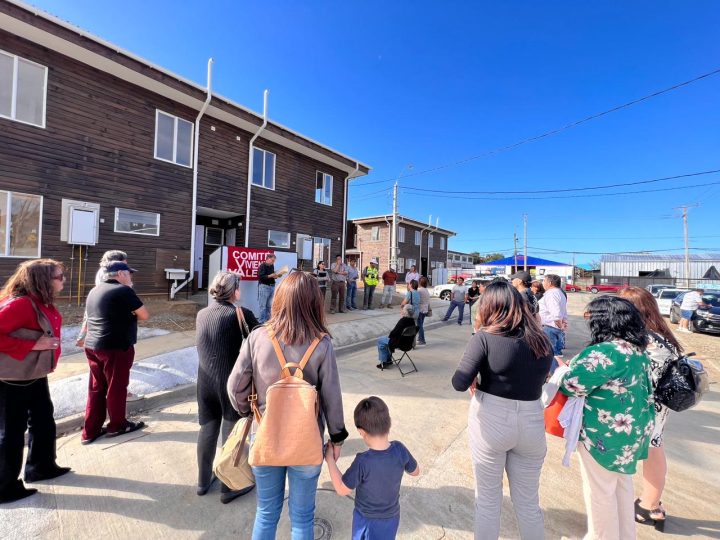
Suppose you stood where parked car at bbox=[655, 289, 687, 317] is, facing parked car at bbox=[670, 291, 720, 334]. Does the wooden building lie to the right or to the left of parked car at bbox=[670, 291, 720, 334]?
right

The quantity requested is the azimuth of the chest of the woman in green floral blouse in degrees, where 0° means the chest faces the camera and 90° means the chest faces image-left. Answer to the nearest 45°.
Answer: approximately 135°

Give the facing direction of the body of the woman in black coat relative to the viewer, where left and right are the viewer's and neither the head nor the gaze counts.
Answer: facing away from the viewer and to the right of the viewer

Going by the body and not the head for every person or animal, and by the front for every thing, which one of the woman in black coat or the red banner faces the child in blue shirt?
the red banner

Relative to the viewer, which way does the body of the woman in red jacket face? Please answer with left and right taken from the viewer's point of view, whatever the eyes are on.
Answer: facing to the right of the viewer

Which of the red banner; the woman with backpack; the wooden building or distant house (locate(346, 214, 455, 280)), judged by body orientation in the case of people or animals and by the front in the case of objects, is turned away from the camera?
the woman with backpack

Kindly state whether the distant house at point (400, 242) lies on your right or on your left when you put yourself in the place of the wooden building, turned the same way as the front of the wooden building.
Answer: on your left

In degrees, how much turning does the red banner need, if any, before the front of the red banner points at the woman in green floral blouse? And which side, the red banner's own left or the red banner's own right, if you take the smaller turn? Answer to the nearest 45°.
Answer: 0° — it already faces them

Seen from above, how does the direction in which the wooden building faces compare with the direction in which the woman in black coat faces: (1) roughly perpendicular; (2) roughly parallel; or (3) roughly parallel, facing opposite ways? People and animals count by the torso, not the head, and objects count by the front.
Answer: roughly perpendicular

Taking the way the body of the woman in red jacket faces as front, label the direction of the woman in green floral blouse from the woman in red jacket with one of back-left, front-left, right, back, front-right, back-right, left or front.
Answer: front-right

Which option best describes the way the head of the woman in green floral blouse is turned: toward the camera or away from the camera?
away from the camera

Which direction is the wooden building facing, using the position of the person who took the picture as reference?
facing the viewer and to the right of the viewer

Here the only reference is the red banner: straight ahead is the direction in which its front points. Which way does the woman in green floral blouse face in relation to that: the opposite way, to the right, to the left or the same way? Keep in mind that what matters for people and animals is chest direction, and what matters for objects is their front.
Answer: the opposite way

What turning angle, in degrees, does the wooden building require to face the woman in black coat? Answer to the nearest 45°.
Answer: approximately 45° to its right

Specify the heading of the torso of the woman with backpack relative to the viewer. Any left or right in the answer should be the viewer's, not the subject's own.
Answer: facing away from the viewer

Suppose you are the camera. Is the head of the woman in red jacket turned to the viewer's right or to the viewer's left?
to the viewer's right

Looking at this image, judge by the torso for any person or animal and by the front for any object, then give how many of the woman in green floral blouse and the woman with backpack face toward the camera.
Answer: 0

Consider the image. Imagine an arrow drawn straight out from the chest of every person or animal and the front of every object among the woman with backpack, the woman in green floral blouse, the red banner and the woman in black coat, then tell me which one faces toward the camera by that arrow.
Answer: the red banner
